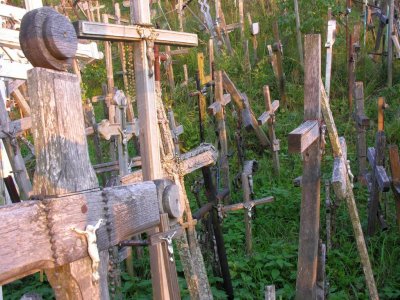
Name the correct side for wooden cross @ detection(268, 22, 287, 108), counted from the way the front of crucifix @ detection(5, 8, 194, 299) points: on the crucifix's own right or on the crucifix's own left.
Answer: on the crucifix's own left

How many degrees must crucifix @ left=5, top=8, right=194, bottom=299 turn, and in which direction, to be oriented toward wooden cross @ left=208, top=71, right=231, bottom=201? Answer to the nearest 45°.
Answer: approximately 135° to its left

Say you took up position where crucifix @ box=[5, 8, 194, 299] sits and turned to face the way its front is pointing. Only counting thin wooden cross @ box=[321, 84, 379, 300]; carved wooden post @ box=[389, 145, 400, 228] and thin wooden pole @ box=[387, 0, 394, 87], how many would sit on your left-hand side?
3

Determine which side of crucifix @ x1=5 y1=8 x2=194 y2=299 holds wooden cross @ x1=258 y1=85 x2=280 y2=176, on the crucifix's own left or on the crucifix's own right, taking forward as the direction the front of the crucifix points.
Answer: on the crucifix's own left

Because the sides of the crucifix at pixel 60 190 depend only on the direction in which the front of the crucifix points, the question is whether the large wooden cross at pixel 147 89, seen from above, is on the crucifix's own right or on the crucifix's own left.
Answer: on the crucifix's own left

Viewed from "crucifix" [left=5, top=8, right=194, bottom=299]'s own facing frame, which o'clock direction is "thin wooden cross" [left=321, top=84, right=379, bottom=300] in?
The thin wooden cross is roughly at 9 o'clock from the crucifix.

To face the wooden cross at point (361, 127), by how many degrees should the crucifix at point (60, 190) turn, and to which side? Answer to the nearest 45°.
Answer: approximately 90° to its left
